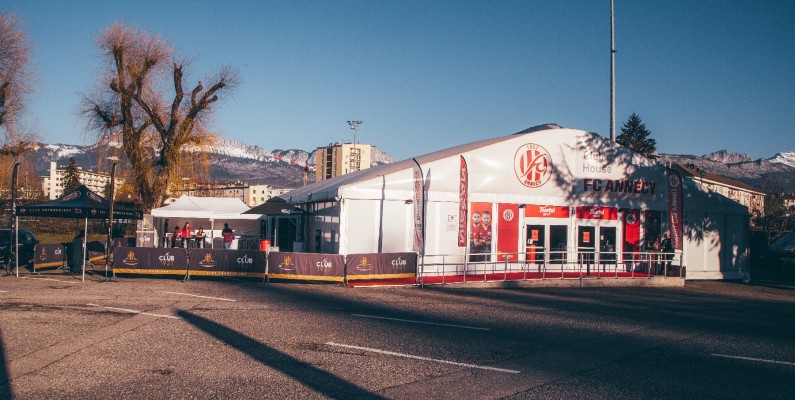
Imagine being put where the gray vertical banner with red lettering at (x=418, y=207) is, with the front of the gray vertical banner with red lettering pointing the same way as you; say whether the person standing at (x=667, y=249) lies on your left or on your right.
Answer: on your left

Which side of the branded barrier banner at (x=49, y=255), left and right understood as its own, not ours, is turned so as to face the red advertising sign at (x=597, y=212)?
left

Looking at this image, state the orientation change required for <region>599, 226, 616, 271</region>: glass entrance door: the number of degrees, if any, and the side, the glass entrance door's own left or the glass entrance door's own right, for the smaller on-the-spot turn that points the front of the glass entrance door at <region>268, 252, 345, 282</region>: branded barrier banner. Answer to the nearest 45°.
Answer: approximately 45° to the glass entrance door's own right

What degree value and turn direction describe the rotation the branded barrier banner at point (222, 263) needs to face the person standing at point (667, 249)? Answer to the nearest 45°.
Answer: approximately 90° to its left

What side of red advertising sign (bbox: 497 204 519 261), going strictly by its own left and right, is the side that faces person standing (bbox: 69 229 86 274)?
right

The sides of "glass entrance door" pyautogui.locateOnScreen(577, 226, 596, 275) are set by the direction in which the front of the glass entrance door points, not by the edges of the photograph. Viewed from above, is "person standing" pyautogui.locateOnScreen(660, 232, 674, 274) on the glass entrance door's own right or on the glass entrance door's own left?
on the glass entrance door's own left

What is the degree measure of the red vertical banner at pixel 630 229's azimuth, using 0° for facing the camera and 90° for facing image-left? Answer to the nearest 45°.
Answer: approximately 0°

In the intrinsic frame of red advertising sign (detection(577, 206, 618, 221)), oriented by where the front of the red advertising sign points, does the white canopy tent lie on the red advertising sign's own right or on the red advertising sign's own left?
on the red advertising sign's own right

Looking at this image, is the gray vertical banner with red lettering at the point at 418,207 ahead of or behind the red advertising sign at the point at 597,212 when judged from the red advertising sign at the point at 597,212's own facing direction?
ahead

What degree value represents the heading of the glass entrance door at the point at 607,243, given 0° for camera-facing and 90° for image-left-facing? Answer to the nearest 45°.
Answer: approximately 0°

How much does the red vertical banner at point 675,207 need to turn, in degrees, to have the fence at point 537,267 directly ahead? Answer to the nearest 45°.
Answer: approximately 45° to its right
